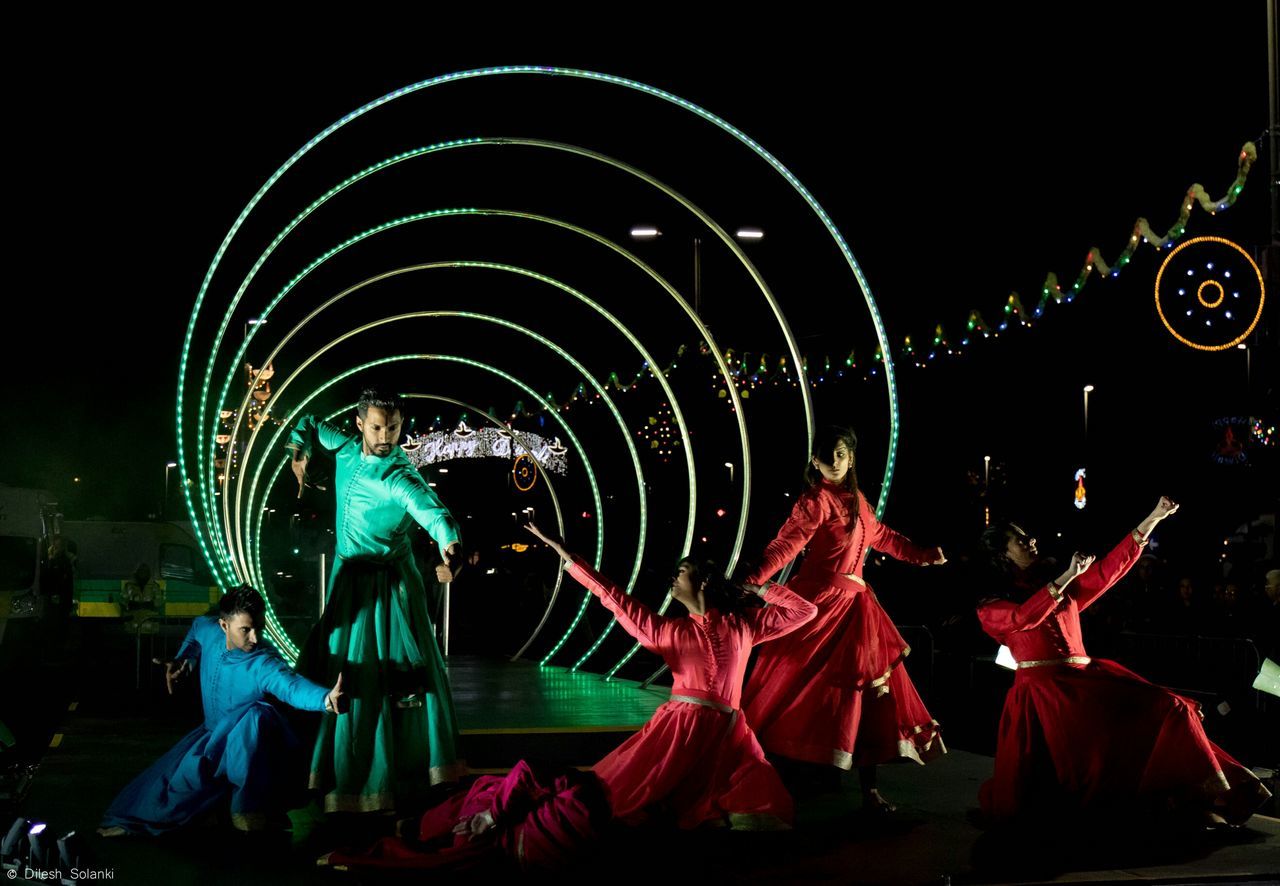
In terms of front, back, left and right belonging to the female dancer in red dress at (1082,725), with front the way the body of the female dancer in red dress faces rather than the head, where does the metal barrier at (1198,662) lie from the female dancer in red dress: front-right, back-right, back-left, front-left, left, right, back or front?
back-left

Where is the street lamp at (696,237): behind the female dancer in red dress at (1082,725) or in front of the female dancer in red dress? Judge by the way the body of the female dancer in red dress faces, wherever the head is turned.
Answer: behind

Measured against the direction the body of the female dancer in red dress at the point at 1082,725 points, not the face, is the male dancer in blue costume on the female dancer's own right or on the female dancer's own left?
on the female dancer's own right
